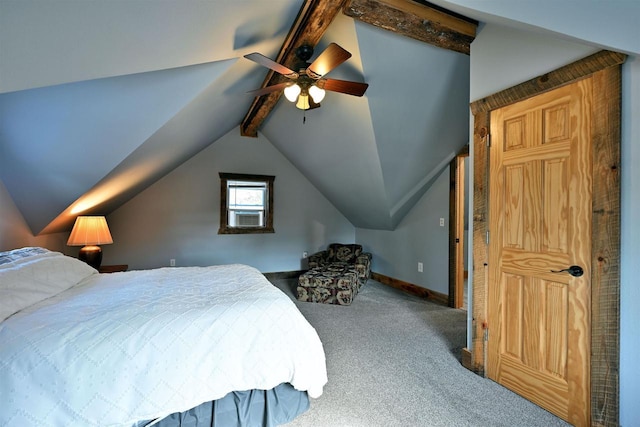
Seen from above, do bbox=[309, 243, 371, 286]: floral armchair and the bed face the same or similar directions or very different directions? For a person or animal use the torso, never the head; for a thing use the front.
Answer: very different directions

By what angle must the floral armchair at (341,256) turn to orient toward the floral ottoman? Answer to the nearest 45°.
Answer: approximately 45° to its left

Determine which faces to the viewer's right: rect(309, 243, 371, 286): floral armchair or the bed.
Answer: the bed

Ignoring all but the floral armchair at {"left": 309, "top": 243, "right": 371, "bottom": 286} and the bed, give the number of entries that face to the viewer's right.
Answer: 1

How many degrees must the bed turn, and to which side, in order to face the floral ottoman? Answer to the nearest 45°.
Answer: approximately 45° to its left

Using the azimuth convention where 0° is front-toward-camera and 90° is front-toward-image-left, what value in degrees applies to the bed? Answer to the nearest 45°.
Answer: approximately 270°

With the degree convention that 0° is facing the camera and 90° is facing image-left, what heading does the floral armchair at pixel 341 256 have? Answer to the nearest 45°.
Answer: approximately 45°
